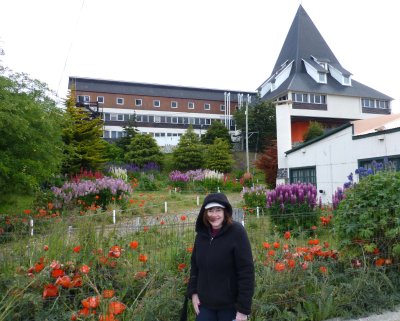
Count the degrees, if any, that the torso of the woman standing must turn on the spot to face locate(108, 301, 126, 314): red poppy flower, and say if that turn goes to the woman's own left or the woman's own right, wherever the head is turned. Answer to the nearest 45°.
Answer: approximately 45° to the woman's own right

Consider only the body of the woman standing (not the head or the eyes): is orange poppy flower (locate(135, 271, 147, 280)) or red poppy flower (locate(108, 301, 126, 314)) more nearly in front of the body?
the red poppy flower

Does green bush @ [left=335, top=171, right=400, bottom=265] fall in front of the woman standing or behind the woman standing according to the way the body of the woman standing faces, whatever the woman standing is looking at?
behind

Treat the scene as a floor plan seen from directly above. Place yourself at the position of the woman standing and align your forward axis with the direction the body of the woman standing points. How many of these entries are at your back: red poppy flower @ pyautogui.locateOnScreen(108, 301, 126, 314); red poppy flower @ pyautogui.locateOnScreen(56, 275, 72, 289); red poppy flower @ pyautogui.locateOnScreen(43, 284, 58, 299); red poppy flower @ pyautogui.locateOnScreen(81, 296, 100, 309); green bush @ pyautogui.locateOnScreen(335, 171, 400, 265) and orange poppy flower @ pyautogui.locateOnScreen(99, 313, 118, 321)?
1

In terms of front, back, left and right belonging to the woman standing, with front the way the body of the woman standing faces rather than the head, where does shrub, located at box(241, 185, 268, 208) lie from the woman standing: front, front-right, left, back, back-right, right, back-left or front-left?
back-right

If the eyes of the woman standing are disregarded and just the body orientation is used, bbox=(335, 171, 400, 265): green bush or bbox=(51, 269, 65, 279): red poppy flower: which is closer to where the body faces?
the red poppy flower

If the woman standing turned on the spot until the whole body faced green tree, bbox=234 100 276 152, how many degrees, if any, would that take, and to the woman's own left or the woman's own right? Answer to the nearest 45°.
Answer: approximately 135° to the woman's own right

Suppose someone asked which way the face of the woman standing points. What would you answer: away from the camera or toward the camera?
toward the camera

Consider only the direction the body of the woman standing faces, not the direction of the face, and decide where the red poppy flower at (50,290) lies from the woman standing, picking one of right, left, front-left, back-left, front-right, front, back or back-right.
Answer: front-right

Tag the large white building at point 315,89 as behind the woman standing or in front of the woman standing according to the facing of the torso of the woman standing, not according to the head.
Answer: behind

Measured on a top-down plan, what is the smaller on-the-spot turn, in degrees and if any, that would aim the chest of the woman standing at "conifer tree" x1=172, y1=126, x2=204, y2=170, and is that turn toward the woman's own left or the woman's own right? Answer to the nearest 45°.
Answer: approximately 135° to the woman's own right

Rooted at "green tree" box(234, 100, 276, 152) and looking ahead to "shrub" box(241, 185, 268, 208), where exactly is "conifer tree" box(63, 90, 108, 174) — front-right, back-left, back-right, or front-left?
front-right

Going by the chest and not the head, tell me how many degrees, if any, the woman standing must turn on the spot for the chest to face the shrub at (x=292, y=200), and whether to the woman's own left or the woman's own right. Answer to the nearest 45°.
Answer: approximately 135° to the woman's own right

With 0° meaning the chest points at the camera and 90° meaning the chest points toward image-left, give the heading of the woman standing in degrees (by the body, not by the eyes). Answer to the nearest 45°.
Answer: approximately 45°
